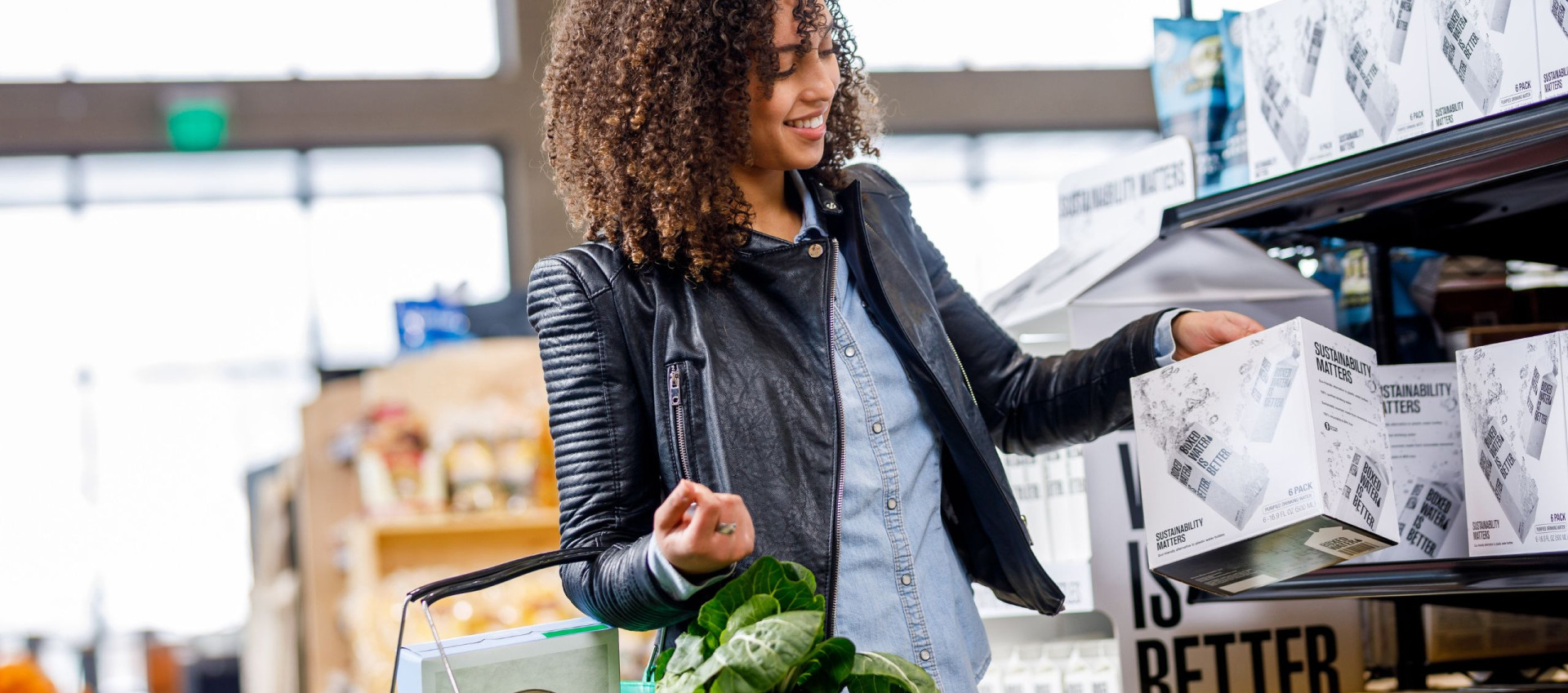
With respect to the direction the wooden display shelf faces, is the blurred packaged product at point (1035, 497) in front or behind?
in front

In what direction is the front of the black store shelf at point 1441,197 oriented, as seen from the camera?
facing the viewer and to the left of the viewer

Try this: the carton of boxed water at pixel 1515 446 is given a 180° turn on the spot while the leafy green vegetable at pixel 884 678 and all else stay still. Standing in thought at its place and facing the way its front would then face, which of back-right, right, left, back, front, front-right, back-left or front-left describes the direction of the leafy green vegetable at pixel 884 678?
back

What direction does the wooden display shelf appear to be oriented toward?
toward the camera

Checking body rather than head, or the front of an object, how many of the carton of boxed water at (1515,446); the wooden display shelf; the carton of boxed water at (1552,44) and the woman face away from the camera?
0

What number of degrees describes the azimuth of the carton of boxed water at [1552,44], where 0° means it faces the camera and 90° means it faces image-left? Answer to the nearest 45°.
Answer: approximately 45°

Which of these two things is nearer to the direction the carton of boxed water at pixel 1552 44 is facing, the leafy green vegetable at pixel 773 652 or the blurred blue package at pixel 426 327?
the leafy green vegetable

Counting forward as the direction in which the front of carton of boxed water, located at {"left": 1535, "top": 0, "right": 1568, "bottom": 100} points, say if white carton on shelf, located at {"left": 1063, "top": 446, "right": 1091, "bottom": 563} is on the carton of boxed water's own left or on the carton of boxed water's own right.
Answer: on the carton of boxed water's own right

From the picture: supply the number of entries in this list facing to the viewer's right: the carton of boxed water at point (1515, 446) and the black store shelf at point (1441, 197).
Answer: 0

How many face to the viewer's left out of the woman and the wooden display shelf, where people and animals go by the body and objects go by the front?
0

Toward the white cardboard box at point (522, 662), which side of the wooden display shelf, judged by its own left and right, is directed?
front
